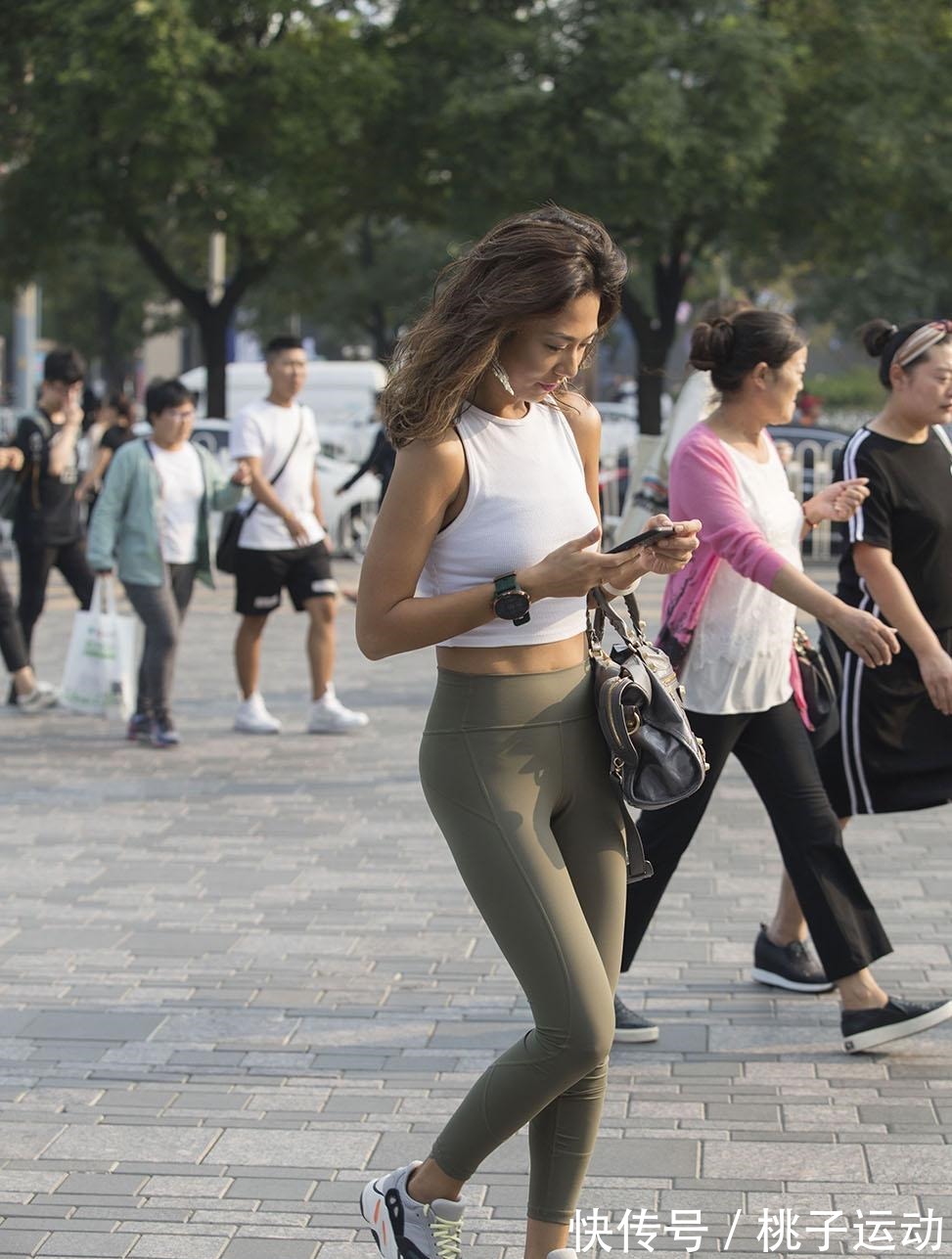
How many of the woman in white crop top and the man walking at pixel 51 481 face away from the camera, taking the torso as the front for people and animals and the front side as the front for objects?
0

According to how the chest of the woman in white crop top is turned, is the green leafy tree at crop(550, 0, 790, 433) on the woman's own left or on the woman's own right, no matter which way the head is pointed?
on the woman's own left

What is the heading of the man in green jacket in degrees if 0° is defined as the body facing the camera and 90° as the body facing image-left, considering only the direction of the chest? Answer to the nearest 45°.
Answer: approximately 315°

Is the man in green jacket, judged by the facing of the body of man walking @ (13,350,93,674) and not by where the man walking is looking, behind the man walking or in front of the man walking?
in front

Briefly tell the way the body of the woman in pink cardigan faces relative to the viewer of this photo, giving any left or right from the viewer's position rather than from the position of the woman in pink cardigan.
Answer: facing to the right of the viewer

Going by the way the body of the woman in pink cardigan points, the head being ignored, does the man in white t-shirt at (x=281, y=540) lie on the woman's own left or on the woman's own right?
on the woman's own left

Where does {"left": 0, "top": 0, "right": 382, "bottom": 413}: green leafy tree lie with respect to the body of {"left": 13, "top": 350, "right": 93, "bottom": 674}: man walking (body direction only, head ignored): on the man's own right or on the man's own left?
on the man's own left
